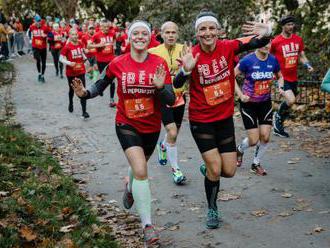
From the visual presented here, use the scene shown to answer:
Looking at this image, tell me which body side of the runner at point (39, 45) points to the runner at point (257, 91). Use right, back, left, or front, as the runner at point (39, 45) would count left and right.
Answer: front

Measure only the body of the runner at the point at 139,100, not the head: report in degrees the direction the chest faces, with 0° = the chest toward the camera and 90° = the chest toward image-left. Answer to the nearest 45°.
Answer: approximately 0°

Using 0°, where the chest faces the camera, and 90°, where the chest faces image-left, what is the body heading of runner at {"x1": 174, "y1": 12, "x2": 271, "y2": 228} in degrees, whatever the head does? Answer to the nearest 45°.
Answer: approximately 0°

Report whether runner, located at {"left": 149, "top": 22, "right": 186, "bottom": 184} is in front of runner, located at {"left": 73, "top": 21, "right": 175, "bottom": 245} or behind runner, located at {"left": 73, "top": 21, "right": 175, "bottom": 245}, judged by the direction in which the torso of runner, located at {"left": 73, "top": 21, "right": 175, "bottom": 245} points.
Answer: behind
